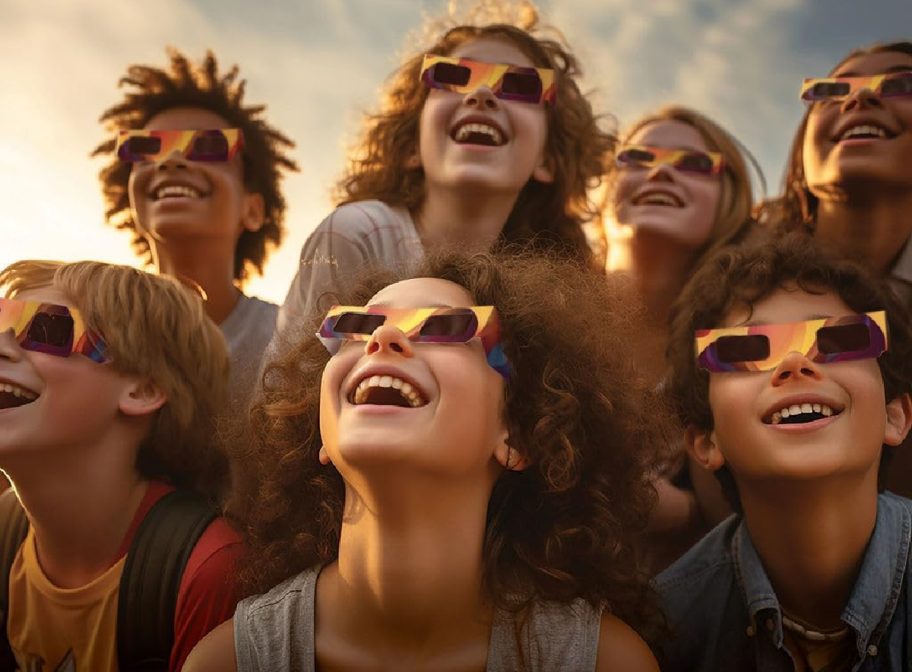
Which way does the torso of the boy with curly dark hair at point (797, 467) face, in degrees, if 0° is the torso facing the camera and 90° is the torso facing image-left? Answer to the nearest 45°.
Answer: approximately 0°

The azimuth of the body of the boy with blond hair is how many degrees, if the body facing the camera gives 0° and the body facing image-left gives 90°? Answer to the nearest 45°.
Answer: approximately 45°

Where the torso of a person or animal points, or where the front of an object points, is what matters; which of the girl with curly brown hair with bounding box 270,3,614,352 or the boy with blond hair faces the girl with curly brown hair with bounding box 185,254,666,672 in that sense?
the girl with curly brown hair with bounding box 270,3,614,352

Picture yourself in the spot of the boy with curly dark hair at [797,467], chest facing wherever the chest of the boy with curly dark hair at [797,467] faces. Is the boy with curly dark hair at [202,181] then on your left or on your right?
on your right

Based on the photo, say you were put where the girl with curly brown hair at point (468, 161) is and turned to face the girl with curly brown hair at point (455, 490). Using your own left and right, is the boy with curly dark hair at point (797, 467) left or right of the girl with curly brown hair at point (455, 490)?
left

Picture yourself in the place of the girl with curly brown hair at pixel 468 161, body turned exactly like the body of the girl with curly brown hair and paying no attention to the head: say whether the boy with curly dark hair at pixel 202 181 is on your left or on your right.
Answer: on your right

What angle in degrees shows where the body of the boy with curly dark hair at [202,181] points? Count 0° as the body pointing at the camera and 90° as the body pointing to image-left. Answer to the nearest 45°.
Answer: approximately 45°

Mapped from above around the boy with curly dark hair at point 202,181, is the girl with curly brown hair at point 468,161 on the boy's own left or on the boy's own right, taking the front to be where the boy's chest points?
on the boy's own left

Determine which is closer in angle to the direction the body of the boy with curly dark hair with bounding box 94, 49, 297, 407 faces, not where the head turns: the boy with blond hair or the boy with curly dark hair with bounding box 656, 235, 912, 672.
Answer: the boy with blond hair
